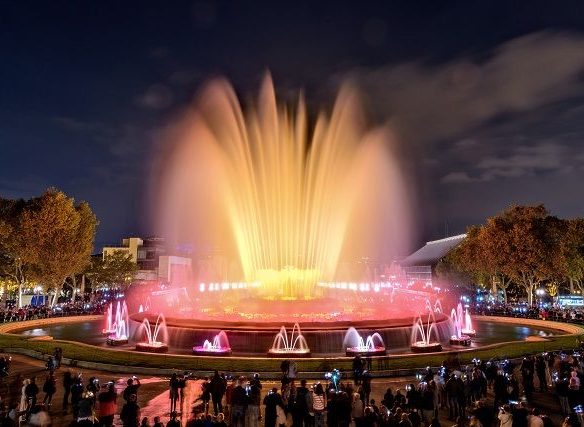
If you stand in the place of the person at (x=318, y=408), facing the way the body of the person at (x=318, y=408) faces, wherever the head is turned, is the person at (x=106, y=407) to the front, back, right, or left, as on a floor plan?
left

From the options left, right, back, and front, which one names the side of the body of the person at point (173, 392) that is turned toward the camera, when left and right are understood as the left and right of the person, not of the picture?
back

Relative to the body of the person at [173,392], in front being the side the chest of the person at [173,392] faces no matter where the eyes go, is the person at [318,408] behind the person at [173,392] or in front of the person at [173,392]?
behind

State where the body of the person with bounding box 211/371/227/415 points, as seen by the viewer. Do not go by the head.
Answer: away from the camera

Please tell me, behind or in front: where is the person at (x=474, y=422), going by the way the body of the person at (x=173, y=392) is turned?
behind

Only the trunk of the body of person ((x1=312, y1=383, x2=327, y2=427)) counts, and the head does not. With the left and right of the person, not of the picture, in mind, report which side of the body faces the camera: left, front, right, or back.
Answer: back

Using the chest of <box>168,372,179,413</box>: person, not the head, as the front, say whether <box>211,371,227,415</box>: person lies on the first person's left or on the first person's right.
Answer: on the first person's right

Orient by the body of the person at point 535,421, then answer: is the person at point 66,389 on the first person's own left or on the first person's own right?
on the first person's own left

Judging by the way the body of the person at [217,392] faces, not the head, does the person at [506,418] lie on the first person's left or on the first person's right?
on the first person's right

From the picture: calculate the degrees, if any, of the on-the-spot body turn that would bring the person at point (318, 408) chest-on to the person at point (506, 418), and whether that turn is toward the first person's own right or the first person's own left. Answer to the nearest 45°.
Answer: approximately 90° to the first person's own right

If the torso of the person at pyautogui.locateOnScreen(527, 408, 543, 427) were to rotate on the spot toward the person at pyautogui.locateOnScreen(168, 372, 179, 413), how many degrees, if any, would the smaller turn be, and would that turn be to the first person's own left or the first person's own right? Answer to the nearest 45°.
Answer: approximately 90° to the first person's own left
